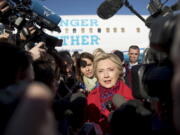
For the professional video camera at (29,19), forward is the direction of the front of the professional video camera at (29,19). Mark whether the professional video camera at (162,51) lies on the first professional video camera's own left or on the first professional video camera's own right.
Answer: on the first professional video camera's own right

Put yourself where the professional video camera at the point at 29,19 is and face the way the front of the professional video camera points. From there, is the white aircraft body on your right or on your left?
on your left

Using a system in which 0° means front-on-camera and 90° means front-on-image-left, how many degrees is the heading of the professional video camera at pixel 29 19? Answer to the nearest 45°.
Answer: approximately 270°
